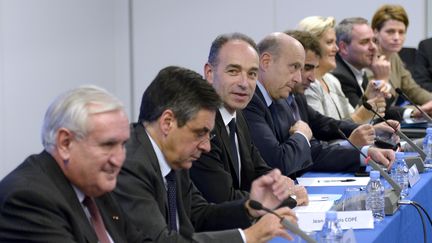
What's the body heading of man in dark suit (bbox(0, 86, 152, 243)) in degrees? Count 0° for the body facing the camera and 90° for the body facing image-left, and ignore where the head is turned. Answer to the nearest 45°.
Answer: approximately 315°

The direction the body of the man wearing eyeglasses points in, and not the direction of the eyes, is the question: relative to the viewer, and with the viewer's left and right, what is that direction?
facing the viewer and to the right of the viewer

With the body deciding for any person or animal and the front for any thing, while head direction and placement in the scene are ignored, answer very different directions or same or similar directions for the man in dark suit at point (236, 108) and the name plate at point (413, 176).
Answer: same or similar directions

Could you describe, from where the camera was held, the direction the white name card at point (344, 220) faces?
facing the viewer

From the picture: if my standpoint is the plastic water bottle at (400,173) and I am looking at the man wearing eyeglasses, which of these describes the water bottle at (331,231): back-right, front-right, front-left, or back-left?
front-left

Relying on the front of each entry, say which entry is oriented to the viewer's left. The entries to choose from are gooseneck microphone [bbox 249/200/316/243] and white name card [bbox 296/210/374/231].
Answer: the gooseneck microphone

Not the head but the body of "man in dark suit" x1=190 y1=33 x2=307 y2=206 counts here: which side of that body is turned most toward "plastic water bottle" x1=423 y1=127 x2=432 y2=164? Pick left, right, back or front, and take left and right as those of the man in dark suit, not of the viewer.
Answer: left

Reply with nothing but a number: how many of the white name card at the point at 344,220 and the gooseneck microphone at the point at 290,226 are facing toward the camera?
1
